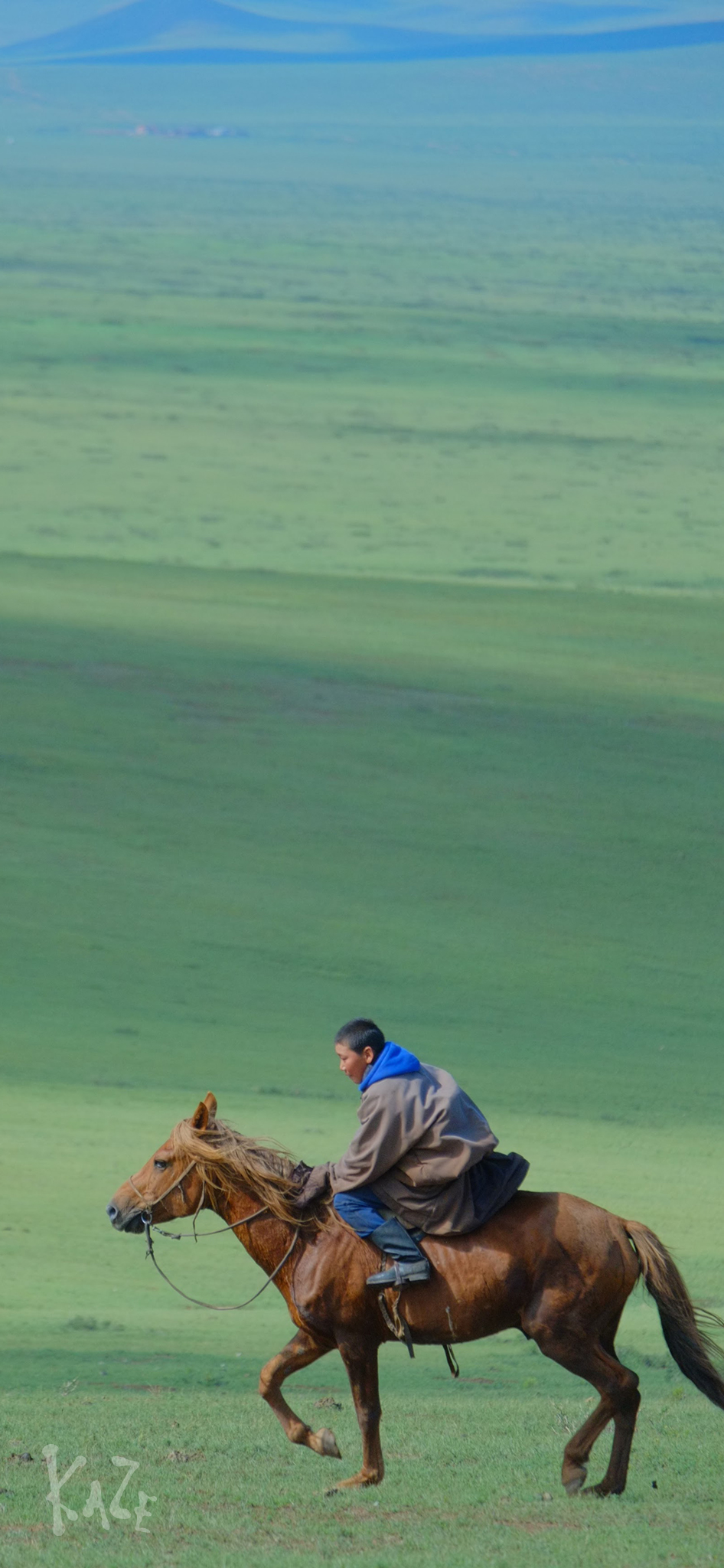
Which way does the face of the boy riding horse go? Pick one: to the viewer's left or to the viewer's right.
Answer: to the viewer's left

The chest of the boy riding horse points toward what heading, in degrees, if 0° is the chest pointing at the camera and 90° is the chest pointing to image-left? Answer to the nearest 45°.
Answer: approximately 90°

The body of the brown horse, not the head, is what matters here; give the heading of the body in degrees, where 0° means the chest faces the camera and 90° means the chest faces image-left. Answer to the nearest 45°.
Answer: approximately 90°
